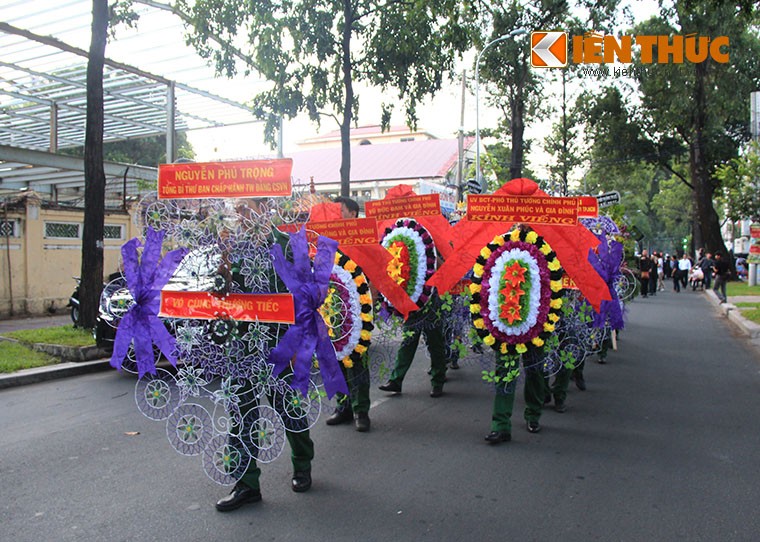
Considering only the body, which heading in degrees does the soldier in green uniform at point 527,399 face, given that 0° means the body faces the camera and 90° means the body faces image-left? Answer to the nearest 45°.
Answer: approximately 45°

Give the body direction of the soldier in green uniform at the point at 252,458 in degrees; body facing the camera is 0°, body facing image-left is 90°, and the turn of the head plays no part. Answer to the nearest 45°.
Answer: approximately 45°

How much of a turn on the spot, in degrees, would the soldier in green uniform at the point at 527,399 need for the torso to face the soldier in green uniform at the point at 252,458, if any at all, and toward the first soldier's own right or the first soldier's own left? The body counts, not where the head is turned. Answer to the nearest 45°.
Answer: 0° — they already face them

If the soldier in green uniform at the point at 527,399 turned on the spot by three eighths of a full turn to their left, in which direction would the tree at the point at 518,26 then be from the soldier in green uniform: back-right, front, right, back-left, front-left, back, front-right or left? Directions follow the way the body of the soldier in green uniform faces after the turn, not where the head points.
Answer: left

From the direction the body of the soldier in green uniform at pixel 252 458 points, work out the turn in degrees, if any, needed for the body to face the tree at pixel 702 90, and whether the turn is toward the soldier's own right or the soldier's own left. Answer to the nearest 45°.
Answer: approximately 180°

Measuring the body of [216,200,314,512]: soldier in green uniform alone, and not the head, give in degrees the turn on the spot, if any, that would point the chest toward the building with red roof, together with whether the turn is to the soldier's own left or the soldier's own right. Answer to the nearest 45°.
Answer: approximately 135° to the soldier's own right

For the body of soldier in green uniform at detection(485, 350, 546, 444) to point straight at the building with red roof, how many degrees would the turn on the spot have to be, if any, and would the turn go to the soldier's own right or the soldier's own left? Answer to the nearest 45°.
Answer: approximately 135° to the soldier's own right

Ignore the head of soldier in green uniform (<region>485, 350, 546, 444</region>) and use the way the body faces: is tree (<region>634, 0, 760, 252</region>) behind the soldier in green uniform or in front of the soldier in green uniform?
behind

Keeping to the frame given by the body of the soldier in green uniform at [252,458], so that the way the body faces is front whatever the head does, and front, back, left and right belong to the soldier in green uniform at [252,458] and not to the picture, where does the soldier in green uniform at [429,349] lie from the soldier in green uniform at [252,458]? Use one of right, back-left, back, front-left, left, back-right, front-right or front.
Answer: back

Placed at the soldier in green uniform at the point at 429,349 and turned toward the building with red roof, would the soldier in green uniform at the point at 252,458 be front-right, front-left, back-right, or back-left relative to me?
back-left

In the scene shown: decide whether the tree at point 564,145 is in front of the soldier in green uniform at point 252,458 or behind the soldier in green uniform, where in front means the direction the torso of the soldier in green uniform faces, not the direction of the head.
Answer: behind
